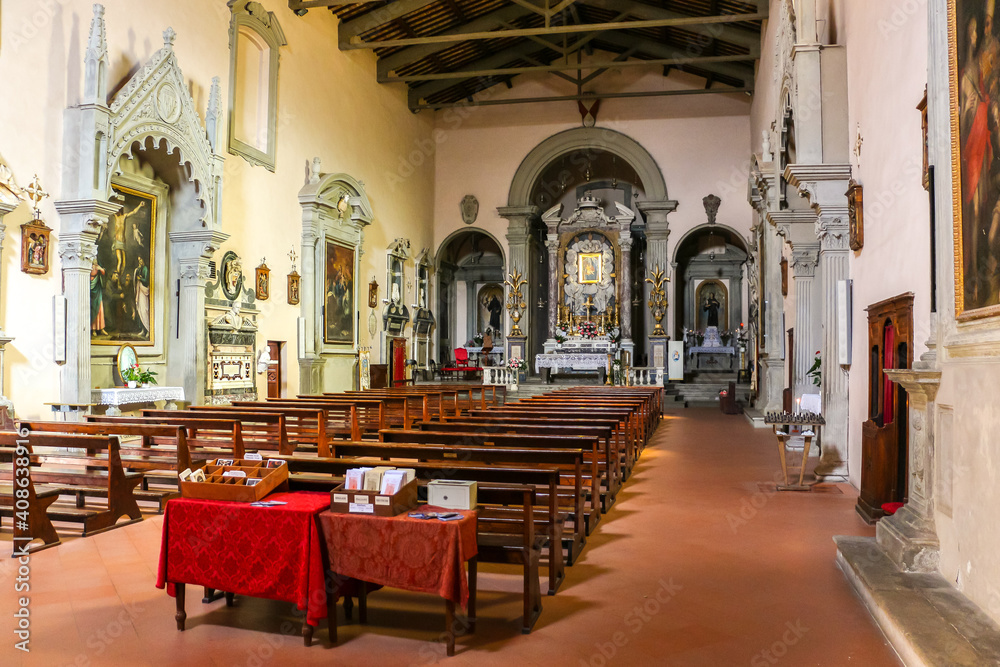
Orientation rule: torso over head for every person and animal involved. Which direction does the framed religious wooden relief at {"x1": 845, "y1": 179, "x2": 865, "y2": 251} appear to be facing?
to the viewer's left

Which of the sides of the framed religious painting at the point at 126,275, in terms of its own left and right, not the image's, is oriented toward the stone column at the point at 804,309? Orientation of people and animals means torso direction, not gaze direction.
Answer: front

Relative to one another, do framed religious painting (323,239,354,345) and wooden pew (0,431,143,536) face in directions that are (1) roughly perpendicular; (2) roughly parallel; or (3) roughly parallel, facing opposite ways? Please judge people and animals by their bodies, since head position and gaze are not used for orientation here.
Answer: roughly perpendicular

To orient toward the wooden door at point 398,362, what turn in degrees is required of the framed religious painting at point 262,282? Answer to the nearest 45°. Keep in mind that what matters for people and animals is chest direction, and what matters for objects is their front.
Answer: approximately 90° to its left

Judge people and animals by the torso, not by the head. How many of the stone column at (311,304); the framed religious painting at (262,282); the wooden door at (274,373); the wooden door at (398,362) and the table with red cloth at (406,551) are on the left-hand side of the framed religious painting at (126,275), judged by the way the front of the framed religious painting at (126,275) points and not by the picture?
4

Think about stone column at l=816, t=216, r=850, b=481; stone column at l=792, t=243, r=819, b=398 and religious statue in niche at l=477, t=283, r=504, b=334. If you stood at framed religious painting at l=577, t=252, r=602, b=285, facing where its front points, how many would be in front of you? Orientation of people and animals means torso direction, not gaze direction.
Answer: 2

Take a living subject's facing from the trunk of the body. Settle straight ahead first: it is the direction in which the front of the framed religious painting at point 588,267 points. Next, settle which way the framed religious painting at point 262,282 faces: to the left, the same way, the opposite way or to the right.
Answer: to the left

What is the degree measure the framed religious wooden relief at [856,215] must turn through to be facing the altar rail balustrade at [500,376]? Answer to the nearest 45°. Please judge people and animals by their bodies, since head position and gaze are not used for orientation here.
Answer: approximately 45° to its right

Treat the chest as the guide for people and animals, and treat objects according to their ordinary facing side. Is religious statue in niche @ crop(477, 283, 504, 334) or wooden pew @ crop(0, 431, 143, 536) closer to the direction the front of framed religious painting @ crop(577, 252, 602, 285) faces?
the wooden pew

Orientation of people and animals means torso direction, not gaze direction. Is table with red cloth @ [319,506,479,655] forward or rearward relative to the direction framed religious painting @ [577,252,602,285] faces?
forward

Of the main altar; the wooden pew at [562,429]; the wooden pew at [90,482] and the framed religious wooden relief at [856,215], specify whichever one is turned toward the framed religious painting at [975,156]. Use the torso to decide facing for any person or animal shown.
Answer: the main altar

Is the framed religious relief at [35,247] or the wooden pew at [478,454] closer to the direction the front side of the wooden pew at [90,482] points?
the framed religious relief

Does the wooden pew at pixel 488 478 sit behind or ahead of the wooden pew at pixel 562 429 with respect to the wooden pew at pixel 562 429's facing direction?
behind

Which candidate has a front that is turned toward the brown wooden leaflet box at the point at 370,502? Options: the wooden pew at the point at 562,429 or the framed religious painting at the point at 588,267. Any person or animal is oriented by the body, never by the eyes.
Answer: the framed religious painting

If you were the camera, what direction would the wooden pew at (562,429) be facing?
facing away from the viewer

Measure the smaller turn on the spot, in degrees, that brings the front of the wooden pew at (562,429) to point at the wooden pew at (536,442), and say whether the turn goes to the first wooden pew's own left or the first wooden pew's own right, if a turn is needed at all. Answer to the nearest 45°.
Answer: approximately 180°

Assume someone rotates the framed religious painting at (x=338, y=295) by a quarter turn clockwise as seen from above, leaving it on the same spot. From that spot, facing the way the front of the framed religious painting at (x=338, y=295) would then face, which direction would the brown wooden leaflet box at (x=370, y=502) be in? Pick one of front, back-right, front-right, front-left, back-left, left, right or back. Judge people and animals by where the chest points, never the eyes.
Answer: front-left
